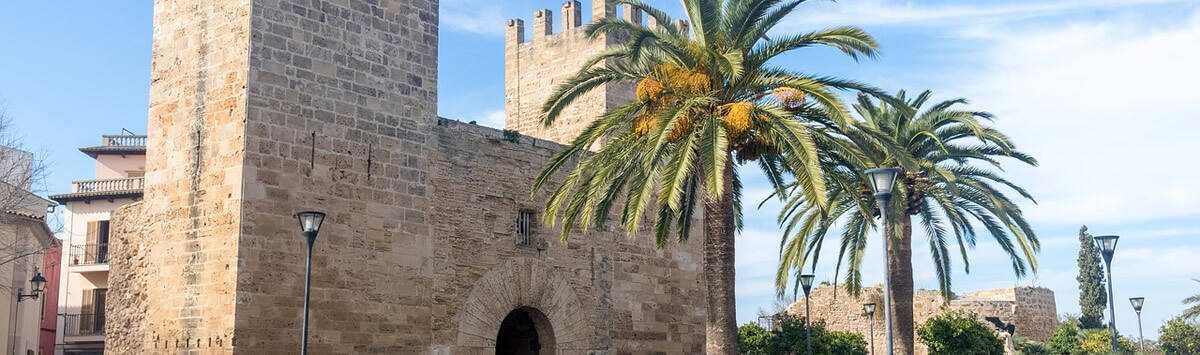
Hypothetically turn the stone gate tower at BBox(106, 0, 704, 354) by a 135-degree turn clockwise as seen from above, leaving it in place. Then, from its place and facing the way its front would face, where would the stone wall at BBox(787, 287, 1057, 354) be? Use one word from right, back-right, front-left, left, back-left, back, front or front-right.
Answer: back-right

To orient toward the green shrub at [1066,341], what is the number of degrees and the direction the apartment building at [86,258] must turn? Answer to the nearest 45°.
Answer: approximately 45° to its left

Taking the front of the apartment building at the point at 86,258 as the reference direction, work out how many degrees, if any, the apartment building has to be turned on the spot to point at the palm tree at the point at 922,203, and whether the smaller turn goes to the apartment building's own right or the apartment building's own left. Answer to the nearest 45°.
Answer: approximately 45° to the apartment building's own left

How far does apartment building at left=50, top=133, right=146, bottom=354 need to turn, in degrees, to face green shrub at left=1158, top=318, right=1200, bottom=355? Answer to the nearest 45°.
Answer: approximately 45° to its left

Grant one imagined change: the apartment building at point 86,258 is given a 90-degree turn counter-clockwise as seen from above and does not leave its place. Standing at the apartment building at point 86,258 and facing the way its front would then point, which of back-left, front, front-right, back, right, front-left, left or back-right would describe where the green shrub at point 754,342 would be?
front-right

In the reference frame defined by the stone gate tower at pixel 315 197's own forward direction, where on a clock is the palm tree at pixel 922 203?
The palm tree is roughly at 10 o'clock from the stone gate tower.

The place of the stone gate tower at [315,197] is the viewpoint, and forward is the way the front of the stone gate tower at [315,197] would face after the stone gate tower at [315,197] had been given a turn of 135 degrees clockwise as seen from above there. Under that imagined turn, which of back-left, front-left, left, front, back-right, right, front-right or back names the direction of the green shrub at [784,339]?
back-right

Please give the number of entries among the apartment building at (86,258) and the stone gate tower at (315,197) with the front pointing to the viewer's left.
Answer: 0

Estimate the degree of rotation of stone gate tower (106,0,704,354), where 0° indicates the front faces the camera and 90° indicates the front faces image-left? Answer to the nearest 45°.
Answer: approximately 315°

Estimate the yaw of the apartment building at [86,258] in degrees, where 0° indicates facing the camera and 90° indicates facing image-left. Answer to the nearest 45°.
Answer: approximately 0°

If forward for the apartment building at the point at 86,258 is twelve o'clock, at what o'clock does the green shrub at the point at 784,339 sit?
The green shrub is roughly at 10 o'clock from the apartment building.

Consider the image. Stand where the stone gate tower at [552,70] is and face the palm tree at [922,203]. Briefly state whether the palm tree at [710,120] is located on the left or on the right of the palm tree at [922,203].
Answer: right

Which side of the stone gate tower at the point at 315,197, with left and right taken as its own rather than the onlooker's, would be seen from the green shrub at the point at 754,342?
left
